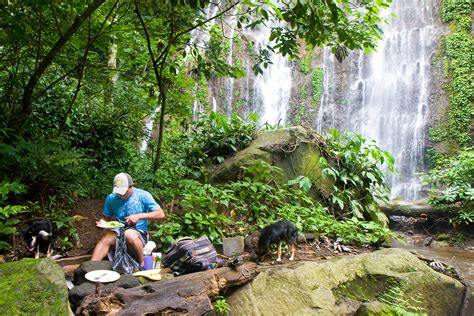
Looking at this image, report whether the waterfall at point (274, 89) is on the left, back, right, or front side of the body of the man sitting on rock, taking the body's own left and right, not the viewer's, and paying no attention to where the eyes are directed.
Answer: back

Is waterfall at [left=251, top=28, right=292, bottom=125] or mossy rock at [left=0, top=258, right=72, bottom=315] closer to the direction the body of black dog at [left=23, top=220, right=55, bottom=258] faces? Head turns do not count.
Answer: the mossy rock

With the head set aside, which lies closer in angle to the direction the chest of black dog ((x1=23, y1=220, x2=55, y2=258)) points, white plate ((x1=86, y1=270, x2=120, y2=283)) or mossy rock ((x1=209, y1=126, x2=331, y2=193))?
the white plate

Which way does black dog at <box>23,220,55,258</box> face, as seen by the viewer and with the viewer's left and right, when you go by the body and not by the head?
facing the viewer and to the left of the viewer

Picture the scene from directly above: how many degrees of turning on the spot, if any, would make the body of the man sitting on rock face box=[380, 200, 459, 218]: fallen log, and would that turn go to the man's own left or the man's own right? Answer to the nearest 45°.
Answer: approximately 180°

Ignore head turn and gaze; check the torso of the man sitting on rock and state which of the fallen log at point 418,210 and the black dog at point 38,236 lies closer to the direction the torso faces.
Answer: the black dog

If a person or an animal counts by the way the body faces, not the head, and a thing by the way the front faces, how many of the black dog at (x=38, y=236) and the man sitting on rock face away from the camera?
0
